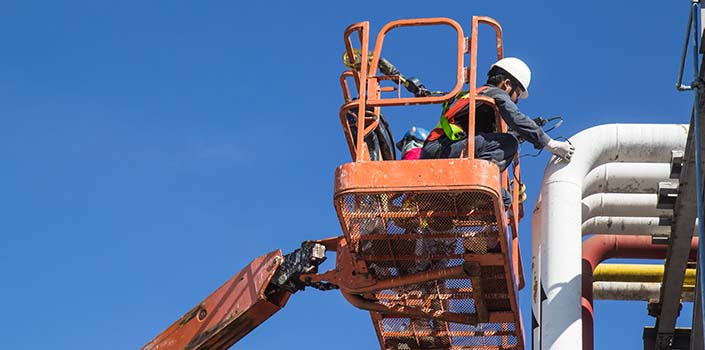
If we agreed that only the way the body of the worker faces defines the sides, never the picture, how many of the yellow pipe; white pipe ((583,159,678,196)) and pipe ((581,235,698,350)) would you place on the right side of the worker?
0

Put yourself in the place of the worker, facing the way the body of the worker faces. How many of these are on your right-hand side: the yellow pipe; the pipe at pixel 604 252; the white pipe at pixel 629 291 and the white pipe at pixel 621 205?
0

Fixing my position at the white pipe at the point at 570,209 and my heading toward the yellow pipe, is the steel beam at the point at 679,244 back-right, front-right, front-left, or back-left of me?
front-right

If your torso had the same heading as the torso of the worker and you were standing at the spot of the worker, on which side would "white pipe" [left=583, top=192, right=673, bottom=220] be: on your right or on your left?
on your left

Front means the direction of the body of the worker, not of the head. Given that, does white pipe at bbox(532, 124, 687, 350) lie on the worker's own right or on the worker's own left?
on the worker's own right

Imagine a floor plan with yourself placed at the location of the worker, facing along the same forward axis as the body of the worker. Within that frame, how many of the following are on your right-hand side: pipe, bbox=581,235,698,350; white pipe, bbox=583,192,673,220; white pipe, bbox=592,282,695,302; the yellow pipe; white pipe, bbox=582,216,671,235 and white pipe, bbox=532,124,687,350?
0

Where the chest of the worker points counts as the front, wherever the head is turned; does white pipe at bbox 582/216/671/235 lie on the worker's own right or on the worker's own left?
on the worker's own left

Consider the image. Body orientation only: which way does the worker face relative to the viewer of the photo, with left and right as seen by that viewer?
facing to the right of the viewer

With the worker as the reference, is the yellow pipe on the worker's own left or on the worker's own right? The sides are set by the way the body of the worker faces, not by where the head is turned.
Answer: on the worker's own left
